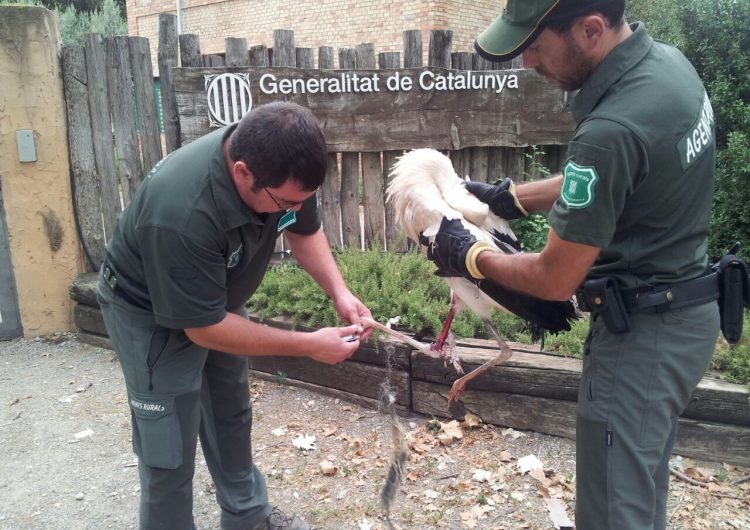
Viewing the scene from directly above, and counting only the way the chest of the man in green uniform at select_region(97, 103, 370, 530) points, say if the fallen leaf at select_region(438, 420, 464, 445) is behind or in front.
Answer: in front

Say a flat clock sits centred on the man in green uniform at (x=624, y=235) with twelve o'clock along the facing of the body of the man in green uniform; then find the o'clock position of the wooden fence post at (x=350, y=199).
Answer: The wooden fence post is roughly at 2 o'clock from the man in green uniform.

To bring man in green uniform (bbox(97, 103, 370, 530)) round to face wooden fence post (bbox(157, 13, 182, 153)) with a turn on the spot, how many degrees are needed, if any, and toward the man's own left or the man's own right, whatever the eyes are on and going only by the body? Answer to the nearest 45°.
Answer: approximately 90° to the man's own left

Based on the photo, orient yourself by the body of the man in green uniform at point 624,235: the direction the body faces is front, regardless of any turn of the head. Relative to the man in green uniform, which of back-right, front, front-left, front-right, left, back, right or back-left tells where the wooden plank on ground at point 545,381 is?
right

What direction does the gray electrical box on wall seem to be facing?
toward the camera

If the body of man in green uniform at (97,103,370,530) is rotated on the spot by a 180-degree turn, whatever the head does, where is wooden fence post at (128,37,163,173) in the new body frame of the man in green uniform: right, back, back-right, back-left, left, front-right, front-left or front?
right

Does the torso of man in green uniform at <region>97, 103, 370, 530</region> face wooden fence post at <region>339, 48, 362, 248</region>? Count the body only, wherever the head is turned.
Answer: no

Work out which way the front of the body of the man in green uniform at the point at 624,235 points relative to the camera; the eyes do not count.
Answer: to the viewer's left

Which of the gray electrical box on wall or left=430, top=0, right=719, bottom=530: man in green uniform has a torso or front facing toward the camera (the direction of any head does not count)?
the gray electrical box on wall

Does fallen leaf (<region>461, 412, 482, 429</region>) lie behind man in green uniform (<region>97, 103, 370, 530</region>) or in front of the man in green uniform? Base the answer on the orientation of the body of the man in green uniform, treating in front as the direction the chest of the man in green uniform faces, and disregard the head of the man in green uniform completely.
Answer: in front

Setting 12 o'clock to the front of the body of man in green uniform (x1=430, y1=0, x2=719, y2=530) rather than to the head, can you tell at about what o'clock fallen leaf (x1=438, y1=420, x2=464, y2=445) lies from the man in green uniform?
The fallen leaf is roughly at 2 o'clock from the man in green uniform.

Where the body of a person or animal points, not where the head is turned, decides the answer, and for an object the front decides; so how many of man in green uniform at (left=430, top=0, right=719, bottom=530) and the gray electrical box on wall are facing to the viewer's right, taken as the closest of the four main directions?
0

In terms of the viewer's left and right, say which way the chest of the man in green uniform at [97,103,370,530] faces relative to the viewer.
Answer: facing to the right of the viewer

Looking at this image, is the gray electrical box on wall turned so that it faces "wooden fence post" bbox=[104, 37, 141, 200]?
no

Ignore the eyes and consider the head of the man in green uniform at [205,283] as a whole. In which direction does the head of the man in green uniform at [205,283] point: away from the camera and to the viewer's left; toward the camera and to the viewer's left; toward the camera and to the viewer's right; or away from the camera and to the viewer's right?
toward the camera and to the viewer's right

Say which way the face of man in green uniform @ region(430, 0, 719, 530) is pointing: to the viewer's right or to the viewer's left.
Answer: to the viewer's left
